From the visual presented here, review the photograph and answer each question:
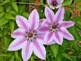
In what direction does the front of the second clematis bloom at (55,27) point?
toward the camera

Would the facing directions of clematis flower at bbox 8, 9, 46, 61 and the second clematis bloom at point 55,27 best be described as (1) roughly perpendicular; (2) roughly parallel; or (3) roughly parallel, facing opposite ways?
roughly parallel

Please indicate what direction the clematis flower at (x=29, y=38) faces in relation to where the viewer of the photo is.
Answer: facing the viewer

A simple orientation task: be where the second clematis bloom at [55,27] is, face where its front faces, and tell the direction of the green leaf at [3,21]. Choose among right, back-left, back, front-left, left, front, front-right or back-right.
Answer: right

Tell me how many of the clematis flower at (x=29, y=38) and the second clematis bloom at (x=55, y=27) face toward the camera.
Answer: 2
